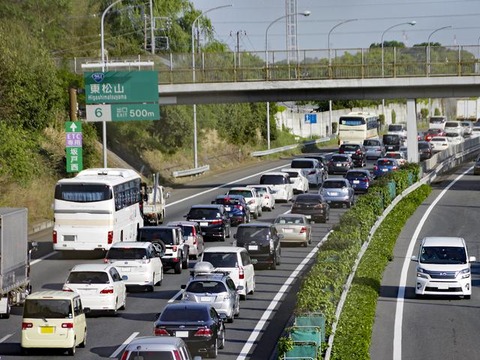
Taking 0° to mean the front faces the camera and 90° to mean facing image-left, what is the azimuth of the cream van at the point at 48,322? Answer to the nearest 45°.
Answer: approximately 180°

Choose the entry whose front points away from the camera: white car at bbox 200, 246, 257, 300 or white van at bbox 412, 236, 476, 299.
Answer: the white car

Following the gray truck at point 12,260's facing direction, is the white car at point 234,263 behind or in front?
in front

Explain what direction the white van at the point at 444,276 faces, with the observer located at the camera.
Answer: facing the viewer

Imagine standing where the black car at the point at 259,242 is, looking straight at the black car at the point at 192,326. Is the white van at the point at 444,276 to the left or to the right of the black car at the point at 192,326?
left

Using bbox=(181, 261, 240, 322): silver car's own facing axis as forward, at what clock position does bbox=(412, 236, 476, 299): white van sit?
The white van is roughly at 2 o'clock from the silver car.

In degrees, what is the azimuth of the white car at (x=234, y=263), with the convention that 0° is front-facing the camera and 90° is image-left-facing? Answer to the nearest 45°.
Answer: approximately 180°

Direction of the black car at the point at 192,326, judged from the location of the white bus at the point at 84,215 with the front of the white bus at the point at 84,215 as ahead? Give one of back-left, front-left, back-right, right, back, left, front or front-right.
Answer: back

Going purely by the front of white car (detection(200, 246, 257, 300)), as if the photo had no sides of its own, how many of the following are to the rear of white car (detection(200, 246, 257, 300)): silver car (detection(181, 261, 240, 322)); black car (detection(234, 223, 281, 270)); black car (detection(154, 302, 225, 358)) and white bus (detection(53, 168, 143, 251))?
2

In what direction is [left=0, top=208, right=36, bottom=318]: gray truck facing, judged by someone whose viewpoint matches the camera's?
facing away from the viewer and to the right of the viewer

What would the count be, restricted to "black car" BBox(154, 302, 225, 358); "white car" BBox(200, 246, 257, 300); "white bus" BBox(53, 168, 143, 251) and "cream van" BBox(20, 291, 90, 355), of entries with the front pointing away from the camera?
4

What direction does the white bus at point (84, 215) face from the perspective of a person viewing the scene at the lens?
facing away from the viewer

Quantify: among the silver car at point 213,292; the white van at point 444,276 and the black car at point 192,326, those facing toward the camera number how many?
1

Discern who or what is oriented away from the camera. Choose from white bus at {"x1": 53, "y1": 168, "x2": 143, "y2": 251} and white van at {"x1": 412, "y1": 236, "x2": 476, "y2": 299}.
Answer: the white bus

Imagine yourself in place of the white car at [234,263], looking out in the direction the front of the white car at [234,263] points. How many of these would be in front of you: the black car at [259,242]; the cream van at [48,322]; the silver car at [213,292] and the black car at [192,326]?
1

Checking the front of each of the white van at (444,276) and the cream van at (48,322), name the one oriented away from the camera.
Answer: the cream van at (48,322)

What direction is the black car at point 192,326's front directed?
away from the camera

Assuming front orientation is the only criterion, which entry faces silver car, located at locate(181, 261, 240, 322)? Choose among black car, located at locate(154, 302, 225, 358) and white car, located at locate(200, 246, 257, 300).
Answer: the black car

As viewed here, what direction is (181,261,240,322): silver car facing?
away from the camera
